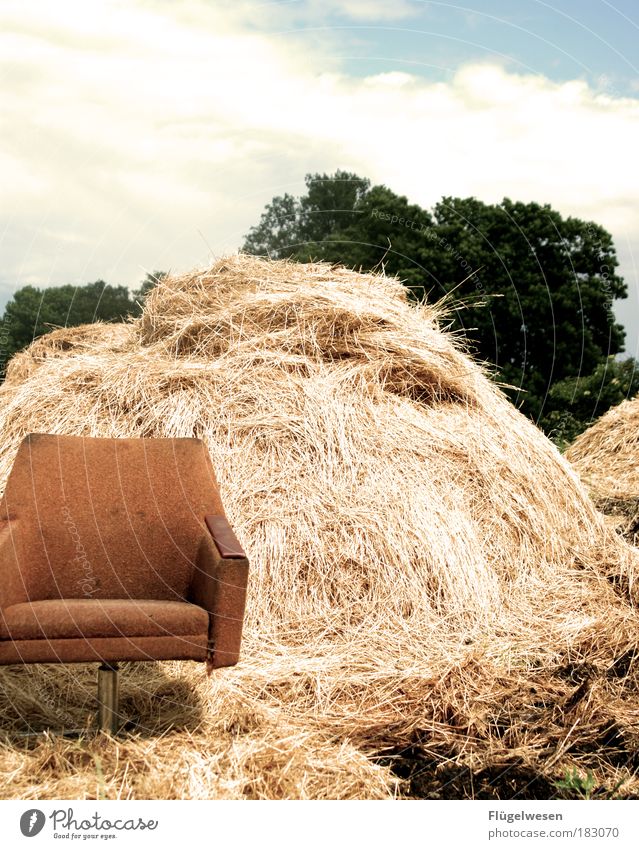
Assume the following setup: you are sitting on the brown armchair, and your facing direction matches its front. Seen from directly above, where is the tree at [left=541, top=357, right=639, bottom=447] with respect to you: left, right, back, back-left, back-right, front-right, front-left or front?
back-left

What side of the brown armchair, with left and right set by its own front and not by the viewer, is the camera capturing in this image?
front

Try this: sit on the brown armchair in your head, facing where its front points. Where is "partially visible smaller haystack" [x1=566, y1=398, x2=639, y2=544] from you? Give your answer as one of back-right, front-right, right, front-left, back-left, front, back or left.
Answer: back-left

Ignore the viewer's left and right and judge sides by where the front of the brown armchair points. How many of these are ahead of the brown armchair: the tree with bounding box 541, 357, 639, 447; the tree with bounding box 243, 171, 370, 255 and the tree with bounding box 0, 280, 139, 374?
0

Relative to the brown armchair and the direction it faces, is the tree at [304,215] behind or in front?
behind

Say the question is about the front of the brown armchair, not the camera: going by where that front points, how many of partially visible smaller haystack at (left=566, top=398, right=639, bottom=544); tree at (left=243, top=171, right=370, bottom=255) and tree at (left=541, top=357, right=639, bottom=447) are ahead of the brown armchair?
0

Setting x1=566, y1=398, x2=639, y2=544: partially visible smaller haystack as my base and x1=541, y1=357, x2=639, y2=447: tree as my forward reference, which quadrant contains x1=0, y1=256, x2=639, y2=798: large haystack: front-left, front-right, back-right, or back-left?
back-left

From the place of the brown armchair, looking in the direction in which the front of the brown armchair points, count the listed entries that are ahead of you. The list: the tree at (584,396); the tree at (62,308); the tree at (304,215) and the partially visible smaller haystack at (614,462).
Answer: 0

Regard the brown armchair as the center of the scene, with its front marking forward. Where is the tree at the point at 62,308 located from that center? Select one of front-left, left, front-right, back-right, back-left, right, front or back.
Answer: back
